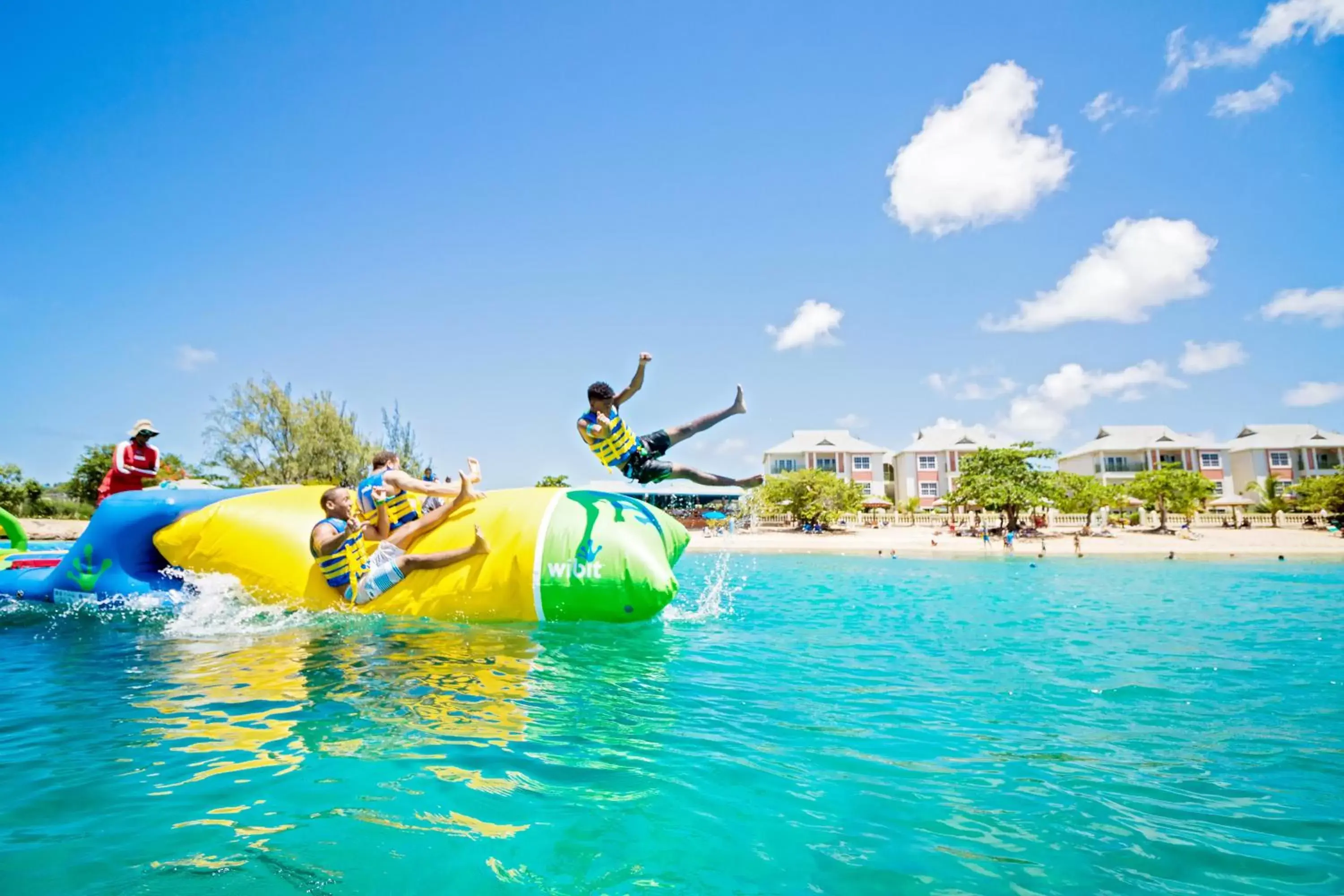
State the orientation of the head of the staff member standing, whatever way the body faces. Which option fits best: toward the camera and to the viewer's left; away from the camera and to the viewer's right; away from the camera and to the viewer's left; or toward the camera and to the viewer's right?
toward the camera and to the viewer's right

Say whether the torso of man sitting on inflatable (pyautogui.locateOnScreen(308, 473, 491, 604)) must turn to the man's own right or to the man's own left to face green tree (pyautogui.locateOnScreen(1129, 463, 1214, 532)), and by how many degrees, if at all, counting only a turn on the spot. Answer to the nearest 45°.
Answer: approximately 45° to the man's own left

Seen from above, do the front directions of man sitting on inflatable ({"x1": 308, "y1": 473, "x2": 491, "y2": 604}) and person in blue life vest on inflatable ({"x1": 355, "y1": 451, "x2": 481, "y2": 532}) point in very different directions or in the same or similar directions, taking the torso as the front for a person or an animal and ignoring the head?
same or similar directions

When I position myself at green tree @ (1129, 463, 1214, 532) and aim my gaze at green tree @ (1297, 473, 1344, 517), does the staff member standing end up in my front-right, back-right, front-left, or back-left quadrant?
back-right

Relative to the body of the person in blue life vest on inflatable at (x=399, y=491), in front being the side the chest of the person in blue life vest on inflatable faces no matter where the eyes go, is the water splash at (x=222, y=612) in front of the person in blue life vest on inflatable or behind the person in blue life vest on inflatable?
behind

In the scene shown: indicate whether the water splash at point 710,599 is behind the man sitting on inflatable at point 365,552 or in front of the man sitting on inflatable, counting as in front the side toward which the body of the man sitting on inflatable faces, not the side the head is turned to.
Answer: in front

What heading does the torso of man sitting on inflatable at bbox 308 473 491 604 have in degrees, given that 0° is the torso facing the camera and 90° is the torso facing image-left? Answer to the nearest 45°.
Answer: approximately 270°

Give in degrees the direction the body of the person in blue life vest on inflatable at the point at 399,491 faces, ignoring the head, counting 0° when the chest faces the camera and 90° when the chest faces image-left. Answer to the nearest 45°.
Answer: approximately 270°

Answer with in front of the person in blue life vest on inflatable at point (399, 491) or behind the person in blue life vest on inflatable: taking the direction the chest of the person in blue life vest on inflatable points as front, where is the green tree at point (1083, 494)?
in front

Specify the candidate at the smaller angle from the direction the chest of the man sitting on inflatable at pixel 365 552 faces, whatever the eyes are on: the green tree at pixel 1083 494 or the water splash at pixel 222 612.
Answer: the green tree

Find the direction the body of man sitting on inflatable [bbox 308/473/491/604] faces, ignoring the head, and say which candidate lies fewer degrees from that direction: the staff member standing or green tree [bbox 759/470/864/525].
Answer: the green tree

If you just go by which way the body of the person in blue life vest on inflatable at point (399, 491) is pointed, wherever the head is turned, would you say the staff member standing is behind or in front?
behind

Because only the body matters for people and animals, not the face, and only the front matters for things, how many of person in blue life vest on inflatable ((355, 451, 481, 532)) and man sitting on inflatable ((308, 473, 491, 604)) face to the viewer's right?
2

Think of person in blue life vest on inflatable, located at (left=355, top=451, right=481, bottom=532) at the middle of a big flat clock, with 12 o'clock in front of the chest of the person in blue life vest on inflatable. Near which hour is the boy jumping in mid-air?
The boy jumping in mid-air is roughly at 1 o'clock from the person in blue life vest on inflatable.
